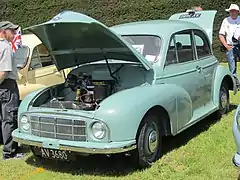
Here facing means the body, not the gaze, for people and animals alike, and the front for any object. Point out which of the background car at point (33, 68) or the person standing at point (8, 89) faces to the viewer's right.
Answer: the person standing

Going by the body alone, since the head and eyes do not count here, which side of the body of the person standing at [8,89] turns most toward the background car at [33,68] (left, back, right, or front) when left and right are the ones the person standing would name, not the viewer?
left

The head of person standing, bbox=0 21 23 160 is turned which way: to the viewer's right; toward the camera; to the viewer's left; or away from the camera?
to the viewer's right

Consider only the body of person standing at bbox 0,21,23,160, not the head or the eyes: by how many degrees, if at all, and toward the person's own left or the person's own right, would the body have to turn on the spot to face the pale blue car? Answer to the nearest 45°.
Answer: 0° — they already face it

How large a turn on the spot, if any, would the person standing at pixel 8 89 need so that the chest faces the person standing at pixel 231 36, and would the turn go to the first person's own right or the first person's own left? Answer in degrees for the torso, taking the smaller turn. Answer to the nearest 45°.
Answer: approximately 45° to the first person's own left

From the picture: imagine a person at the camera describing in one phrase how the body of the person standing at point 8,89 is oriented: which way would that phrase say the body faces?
to the viewer's right

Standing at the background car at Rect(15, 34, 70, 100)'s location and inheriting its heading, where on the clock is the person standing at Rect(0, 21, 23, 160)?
The person standing is roughly at 11 o'clock from the background car.

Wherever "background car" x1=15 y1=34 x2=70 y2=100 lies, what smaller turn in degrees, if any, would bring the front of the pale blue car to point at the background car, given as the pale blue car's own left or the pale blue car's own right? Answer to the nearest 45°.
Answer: approximately 90° to the pale blue car's own right

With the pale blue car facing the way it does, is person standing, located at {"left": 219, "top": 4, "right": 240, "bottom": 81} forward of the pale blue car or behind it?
behind

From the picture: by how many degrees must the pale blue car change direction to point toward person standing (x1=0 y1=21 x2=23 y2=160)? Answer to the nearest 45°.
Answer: approximately 45° to its right

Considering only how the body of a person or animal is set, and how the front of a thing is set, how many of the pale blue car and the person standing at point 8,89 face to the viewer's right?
1

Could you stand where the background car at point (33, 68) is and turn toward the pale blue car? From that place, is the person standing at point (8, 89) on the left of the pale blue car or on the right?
right

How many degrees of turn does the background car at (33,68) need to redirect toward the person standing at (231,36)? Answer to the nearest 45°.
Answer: approximately 135° to its left

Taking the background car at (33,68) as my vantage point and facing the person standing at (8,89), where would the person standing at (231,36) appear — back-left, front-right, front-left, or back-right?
back-left

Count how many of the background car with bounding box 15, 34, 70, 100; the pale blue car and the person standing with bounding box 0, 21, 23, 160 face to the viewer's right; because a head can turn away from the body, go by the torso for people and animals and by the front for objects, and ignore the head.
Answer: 1

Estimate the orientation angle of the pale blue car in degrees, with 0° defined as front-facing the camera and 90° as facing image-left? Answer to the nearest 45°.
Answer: approximately 45°
